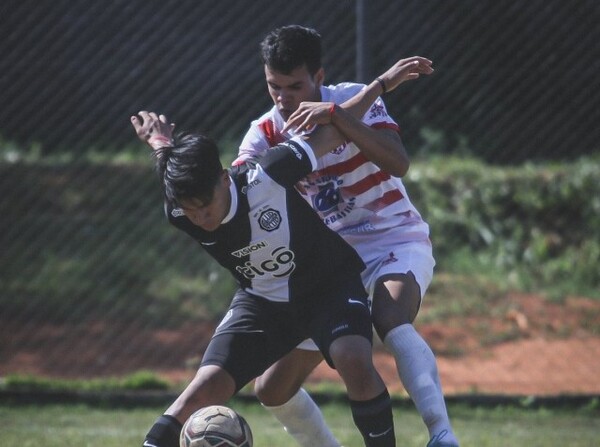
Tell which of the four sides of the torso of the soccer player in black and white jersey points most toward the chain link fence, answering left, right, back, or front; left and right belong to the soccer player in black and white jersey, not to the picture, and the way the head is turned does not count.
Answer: back

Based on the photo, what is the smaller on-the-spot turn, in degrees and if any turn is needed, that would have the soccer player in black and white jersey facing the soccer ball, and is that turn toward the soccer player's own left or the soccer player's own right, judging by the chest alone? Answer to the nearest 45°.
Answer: approximately 45° to the soccer player's own right

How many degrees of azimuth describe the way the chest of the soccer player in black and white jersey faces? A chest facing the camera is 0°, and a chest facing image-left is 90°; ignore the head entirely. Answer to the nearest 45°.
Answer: approximately 0°

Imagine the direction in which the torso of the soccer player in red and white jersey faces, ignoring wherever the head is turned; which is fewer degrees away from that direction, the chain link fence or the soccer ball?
the soccer ball

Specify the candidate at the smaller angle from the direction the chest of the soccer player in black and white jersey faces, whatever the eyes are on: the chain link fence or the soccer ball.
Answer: the soccer ball
